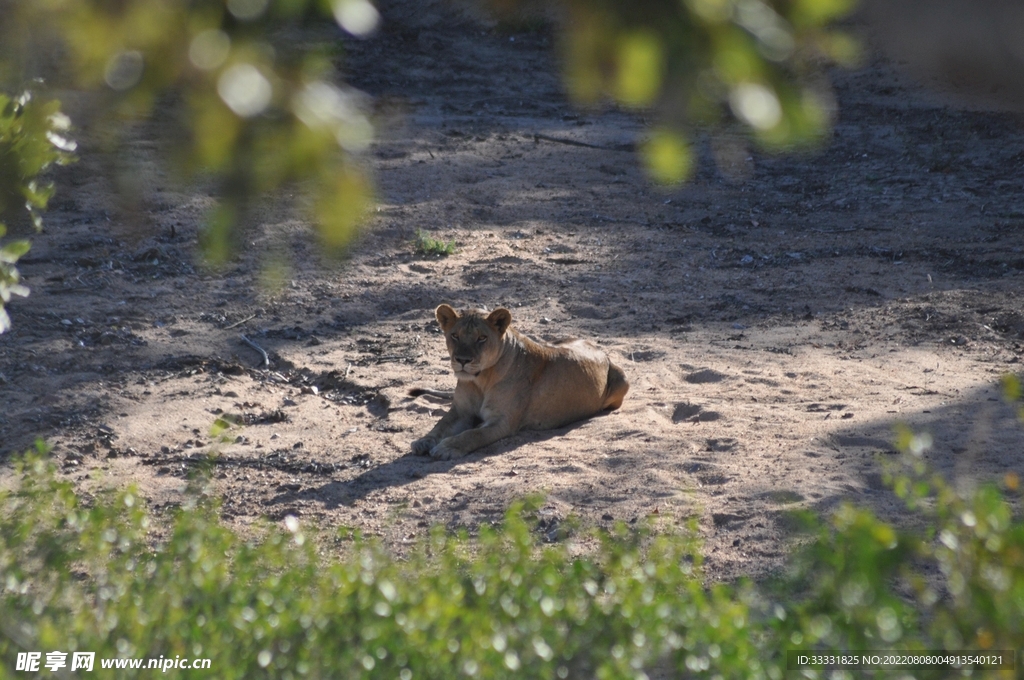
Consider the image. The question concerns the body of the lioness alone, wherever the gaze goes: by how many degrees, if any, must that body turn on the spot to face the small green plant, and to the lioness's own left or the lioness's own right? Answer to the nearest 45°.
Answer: approximately 135° to the lioness's own right

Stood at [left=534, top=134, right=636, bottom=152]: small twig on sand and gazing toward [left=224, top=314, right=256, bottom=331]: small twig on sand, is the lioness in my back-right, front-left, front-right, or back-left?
front-left

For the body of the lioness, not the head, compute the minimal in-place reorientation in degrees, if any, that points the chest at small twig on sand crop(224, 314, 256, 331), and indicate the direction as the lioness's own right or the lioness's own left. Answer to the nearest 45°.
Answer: approximately 90° to the lioness's own right

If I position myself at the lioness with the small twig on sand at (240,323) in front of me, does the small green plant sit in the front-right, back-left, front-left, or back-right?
front-right

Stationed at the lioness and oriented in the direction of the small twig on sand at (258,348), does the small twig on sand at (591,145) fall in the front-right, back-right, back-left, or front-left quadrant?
front-right

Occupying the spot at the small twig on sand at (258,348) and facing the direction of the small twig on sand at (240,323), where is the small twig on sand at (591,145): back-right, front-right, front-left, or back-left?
front-right

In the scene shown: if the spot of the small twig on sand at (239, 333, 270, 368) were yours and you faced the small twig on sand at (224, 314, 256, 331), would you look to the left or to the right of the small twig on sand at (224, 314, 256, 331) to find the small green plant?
right

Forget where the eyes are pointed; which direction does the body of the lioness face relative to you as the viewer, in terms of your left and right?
facing the viewer and to the left of the viewer

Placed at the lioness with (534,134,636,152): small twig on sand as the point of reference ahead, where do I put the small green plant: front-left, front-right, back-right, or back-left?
front-left

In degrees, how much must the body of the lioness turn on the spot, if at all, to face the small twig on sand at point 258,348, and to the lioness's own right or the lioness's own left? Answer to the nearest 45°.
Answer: approximately 90° to the lioness's own right

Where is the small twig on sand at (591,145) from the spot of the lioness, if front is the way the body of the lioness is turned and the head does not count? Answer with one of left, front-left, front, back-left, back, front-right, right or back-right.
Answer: back-right
